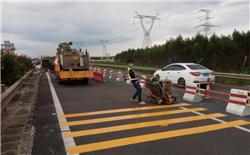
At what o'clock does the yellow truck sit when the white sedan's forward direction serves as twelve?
The yellow truck is roughly at 11 o'clock from the white sedan.

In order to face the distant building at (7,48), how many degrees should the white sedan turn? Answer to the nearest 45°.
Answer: approximately 45° to its left

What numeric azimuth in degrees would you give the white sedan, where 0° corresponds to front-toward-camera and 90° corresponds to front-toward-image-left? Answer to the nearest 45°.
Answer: approximately 135°
